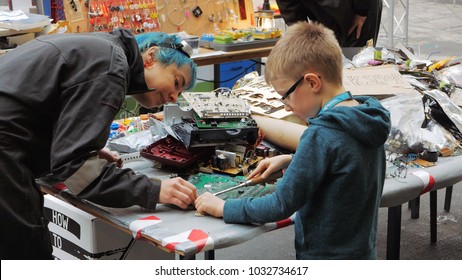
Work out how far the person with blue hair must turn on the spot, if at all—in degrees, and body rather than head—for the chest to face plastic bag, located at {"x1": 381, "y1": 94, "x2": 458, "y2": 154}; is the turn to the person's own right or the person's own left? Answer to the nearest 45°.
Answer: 0° — they already face it

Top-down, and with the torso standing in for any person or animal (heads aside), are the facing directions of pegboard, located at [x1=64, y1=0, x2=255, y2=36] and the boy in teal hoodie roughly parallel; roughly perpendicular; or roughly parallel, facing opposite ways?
roughly perpendicular

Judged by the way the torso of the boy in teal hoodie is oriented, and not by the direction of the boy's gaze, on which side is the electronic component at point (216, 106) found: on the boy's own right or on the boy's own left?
on the boy's own right

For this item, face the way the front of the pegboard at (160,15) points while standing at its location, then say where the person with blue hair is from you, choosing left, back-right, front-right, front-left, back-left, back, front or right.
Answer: front

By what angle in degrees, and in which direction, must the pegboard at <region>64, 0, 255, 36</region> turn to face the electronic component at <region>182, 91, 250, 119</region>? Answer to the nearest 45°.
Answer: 0° — it already faces it

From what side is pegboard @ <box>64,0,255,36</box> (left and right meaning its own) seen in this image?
front

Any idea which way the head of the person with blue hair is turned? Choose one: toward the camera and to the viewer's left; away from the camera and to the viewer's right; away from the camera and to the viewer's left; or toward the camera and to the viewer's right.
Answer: toward the camera and to the viewer's right

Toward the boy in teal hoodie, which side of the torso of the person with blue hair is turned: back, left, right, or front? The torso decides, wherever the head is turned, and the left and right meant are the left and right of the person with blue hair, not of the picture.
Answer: front

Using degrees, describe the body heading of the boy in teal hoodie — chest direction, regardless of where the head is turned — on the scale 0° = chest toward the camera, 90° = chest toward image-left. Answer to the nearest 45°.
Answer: approximately 90°

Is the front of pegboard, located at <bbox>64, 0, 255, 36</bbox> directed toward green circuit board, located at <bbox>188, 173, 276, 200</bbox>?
yes

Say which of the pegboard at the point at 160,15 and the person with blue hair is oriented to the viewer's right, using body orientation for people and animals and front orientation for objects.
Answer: the person with blue hair

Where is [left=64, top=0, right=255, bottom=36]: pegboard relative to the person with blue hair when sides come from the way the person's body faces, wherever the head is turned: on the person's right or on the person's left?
on the person's left

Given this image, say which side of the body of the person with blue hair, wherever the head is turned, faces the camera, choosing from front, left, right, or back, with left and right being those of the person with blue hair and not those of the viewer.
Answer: right

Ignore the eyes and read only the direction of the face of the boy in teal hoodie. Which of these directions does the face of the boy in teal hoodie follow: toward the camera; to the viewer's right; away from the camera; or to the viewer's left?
to the viewer's left

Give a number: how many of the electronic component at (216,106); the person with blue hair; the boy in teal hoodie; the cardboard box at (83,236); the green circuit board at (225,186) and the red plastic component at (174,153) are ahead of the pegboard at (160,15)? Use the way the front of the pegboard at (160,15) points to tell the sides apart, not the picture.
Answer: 6

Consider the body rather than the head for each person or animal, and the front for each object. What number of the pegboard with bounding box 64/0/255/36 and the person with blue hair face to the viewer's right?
1

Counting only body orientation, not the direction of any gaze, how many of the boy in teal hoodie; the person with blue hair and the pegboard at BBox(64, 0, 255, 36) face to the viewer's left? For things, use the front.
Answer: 1

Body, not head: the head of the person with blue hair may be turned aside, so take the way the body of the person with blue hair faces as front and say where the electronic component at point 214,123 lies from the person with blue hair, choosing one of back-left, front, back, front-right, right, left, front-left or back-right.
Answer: front-left

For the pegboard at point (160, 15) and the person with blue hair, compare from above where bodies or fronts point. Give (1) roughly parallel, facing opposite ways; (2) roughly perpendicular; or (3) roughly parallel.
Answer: roughly perpendicular
